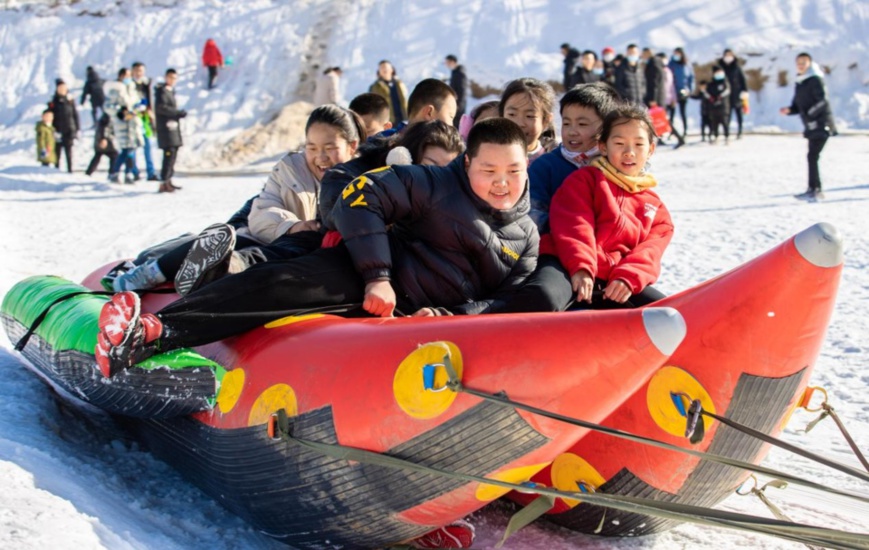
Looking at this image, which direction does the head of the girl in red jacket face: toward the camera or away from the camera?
toward the camera

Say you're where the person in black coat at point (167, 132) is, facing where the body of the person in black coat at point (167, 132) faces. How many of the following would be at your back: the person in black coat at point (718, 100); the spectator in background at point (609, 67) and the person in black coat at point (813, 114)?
0

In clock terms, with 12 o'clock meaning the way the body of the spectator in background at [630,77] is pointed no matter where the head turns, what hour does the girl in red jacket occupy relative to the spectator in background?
The girl in red jacket is roughly at 12 o'clock from the spectator in background.

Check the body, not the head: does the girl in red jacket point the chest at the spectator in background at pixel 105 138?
no

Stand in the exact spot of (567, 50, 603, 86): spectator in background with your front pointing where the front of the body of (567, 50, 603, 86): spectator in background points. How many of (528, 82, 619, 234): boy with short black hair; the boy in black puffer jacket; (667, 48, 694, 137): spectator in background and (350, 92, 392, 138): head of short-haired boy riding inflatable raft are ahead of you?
3

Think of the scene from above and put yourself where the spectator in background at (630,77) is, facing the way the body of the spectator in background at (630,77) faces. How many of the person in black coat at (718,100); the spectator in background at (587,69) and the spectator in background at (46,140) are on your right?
2

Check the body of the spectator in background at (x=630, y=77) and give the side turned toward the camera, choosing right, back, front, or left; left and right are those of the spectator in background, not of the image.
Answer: front

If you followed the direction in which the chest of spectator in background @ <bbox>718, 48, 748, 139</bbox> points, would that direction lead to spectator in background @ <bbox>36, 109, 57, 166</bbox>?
no

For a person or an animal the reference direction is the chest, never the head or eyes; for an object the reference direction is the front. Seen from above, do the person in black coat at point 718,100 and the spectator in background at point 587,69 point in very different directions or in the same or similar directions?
same or similar directions

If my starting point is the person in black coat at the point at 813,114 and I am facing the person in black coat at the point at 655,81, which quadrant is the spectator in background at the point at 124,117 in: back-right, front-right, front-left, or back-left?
front-left

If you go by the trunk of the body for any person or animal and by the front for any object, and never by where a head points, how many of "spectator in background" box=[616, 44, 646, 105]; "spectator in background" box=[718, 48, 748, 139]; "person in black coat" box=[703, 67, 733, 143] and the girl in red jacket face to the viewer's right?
0

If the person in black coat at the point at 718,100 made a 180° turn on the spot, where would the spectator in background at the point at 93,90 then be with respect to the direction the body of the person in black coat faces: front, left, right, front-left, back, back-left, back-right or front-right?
left

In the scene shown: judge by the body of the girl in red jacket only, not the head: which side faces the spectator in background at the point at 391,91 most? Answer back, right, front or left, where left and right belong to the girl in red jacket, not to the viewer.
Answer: back

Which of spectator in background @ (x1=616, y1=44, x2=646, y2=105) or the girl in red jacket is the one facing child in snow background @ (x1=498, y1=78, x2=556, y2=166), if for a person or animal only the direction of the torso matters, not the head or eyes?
the spectator in background

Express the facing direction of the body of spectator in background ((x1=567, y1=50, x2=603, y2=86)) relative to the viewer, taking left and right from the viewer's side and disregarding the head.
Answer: facing the viewer

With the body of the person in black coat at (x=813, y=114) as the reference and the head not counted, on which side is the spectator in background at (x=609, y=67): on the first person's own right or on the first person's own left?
on the first person's own right
